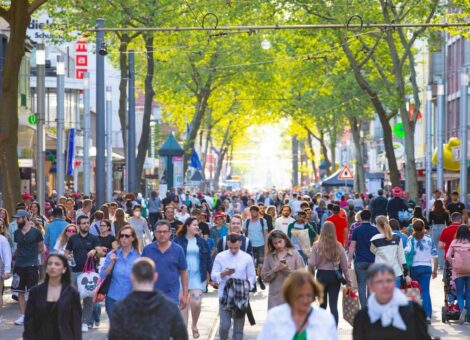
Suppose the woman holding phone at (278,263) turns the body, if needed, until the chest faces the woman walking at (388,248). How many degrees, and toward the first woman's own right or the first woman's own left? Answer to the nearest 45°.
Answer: approximately 135° to the first woman's own left

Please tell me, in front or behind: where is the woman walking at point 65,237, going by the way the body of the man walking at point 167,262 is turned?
behind

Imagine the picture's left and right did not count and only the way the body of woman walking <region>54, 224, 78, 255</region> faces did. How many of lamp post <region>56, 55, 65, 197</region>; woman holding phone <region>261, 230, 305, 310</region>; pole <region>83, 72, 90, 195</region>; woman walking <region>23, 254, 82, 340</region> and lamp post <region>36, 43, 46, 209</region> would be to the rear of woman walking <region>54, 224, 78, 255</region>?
3

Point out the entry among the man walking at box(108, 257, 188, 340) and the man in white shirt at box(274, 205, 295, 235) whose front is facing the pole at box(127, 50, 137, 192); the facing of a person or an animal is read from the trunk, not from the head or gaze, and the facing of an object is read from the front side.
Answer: the man walking

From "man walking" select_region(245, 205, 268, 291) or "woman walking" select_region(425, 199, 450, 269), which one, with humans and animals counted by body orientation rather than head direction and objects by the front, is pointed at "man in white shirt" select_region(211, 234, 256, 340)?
the man walking

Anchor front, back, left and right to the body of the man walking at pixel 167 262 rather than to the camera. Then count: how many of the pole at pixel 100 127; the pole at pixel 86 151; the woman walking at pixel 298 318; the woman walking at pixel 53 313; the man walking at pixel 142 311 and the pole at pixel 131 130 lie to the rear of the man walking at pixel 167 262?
3

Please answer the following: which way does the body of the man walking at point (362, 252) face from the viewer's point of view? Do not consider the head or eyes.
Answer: away from the camera

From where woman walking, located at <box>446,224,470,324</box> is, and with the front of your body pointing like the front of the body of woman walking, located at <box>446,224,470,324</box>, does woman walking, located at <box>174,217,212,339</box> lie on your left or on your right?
on your left

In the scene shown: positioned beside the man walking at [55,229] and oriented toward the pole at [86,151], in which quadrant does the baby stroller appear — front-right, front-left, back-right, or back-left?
back-right
